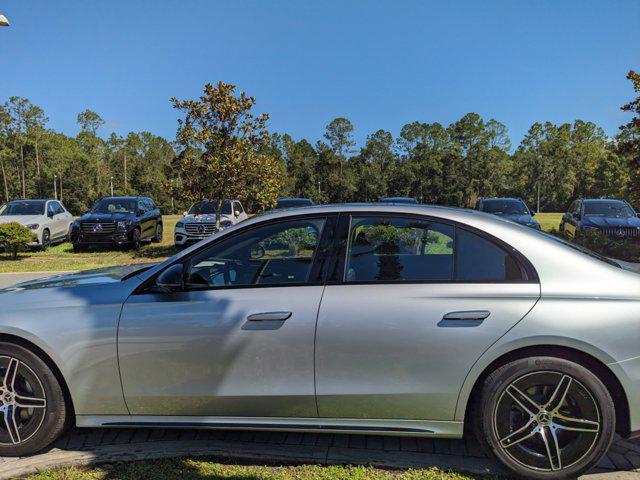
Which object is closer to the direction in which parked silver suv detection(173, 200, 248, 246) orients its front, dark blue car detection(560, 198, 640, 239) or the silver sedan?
the silver sedan

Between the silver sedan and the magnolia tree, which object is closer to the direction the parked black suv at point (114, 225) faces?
the silver sedan

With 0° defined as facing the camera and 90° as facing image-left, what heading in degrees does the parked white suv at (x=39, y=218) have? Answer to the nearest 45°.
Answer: approximately 45°

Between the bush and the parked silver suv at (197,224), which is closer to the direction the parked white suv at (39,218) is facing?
the bush

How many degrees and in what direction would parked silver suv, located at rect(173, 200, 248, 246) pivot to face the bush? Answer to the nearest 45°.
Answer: approximately 45° to its right

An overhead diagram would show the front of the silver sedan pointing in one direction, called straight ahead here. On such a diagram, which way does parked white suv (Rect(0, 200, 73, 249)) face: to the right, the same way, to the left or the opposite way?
to the left

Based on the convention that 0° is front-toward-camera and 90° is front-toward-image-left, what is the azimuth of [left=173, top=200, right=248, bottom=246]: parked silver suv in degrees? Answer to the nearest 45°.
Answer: approximately 45°

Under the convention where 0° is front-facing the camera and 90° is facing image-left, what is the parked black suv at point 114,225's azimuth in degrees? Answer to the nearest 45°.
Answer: approximately 45°

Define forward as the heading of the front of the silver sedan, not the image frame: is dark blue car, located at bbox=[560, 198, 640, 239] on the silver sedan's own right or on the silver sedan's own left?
on the silver sedan's own right

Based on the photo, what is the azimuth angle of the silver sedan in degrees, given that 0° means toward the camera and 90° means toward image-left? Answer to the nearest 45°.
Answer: approximately 90°

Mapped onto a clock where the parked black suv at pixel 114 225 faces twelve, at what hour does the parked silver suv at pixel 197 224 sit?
The parked silver suv is roughly at 8 o'clock from the parked black suv.
